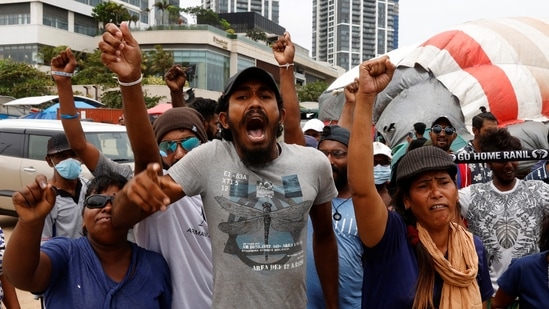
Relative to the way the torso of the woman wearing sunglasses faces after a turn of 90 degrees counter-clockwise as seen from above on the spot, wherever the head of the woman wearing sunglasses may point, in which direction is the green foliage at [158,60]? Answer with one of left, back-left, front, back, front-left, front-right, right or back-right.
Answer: left

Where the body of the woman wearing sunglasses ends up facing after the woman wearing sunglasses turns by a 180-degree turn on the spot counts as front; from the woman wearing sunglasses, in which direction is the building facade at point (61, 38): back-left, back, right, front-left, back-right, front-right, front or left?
front

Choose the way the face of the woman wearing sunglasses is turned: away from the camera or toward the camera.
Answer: toward the camera

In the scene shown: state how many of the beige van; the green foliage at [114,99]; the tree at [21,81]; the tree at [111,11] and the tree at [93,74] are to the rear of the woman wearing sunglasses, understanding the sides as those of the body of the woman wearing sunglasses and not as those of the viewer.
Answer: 5

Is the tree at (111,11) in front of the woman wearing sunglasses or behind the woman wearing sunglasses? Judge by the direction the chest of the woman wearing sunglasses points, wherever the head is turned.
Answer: behind

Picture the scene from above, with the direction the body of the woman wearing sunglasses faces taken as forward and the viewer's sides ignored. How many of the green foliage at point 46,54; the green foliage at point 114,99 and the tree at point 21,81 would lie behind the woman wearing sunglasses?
3

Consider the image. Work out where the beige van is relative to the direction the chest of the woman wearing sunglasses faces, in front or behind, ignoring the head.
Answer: behind

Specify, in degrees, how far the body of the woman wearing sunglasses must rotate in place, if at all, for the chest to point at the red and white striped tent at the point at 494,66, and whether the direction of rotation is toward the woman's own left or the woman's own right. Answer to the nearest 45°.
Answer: approximately 135° to the woman's own left

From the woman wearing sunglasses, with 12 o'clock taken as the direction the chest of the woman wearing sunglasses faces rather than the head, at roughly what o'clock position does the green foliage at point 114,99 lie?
The green foliage is roughly at 6 o'clock from the woman wearing sunglasses.

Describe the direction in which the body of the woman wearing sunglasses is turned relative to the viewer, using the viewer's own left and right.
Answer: facing the viewer

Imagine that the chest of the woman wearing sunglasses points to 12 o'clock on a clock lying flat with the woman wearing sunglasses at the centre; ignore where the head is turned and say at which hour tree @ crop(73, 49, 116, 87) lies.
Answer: The tree is roughly at 6 o'clock from the woman wearing sunglasses.

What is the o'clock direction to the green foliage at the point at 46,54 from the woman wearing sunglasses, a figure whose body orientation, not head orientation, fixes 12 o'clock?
The green foliage is roughly at 6 o'clock from the woman wearing sunglasses.

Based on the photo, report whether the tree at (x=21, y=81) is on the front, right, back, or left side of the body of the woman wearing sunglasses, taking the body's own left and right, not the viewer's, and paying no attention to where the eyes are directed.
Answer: back
